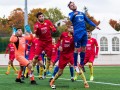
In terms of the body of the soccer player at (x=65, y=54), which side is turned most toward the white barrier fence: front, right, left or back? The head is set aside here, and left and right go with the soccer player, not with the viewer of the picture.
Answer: back

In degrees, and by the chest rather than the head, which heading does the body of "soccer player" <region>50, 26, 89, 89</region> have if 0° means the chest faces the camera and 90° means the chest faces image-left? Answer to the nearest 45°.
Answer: approximately 0°

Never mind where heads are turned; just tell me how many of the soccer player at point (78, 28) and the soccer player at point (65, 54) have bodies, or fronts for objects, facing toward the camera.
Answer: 2

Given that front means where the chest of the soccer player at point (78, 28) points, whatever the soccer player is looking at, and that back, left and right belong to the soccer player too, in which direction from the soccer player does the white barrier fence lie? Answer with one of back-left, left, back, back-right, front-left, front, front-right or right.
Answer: back
